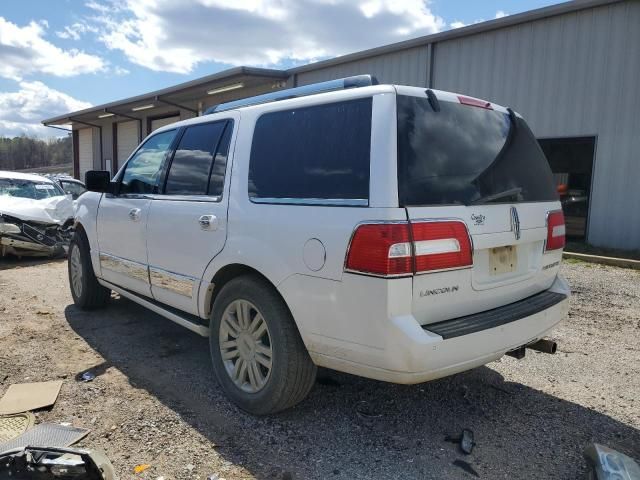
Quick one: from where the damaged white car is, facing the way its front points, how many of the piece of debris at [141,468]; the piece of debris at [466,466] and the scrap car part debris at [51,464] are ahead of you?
3

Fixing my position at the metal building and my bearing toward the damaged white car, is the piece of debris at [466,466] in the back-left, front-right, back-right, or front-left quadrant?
front-left

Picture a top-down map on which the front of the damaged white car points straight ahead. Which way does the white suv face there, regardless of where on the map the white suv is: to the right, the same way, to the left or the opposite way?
the opposite way

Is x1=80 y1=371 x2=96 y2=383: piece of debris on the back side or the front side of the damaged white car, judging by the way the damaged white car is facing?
on the front side

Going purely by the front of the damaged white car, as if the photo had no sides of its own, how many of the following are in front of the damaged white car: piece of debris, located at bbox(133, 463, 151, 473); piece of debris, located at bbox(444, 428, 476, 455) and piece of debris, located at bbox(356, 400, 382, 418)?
3

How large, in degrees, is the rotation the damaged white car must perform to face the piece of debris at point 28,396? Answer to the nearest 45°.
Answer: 0° — it already faces it

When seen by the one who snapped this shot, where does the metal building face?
facing the viewer and to the left of the viewer

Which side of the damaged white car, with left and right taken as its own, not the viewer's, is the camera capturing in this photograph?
front

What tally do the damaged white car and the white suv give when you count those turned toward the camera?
1

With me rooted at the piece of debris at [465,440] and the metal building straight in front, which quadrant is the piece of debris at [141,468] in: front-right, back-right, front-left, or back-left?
back-left

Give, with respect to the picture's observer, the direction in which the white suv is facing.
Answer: facing away from the viewer and to the left of the viewer

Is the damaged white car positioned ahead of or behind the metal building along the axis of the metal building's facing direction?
ahead

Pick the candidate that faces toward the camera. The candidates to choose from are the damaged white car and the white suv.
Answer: the damaged white car

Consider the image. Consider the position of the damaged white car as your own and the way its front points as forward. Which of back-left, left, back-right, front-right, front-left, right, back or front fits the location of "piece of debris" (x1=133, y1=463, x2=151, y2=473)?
front
